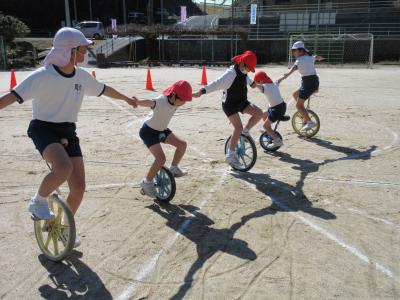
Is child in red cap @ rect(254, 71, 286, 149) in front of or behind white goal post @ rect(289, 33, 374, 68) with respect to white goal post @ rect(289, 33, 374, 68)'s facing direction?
in front

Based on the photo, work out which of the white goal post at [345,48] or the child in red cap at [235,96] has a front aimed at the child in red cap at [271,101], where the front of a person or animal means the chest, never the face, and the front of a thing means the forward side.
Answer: the white goal post

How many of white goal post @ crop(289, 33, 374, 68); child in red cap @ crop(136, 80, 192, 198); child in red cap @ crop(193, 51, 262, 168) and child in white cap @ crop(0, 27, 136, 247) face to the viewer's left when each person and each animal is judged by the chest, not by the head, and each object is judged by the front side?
0

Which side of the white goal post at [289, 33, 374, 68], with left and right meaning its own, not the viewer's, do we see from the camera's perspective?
front

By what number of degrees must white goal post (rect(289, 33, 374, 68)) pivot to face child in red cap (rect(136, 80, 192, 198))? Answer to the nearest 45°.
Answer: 0° — it already faces them

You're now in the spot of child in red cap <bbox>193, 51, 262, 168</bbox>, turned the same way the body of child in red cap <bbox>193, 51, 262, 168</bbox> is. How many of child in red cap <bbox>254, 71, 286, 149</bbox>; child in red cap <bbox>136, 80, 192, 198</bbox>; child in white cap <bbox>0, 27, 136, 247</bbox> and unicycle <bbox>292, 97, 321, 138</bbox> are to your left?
2

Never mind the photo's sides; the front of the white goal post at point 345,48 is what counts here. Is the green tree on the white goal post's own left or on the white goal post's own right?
on the white goal post's own right

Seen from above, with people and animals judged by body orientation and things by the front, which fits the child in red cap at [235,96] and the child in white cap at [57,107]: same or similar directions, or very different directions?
same or similar directions

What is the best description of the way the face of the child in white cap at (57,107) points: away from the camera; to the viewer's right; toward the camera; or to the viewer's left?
to the viewer's right

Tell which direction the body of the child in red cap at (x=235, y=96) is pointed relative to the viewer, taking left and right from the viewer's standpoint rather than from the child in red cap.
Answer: facing the viewer and to the right of the viewer

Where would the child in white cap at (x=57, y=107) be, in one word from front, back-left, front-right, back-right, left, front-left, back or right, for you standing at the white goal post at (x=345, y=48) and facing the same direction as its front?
front
